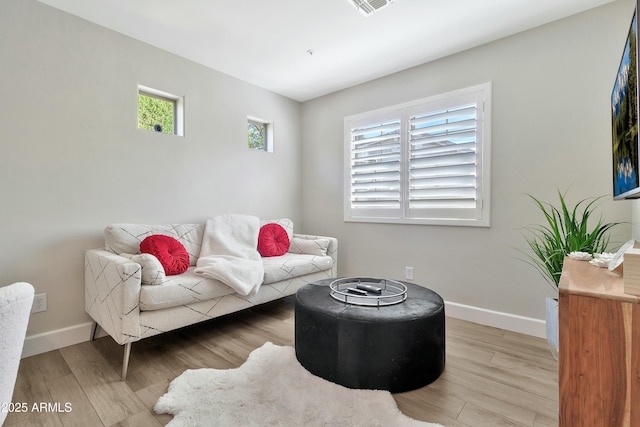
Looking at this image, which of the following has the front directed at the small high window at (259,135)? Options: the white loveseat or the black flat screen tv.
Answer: the black flat screen tv

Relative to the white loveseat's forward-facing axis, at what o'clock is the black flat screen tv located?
The black flat screen tv is roughly at 12 o'clock from the white loveseat.

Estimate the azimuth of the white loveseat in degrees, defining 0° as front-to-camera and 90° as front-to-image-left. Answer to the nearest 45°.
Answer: approximately 315°

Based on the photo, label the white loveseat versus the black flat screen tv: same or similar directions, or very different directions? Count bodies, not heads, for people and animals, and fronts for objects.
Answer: very different directions

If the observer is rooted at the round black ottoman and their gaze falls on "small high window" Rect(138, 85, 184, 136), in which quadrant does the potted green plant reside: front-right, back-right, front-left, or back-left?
back-right

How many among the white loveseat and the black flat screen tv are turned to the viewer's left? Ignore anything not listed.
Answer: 1

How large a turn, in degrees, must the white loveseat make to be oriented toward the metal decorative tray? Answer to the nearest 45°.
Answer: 0° — it already faces it

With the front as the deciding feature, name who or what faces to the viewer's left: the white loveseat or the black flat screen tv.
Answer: the black flat screen tv

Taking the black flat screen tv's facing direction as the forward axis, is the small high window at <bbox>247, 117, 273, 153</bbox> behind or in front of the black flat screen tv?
in front

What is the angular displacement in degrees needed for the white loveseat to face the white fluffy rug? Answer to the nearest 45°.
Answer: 0° — it already faces it

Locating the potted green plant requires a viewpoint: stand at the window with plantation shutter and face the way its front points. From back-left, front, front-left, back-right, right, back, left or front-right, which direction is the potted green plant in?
left

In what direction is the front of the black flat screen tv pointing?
to the viewer's left
